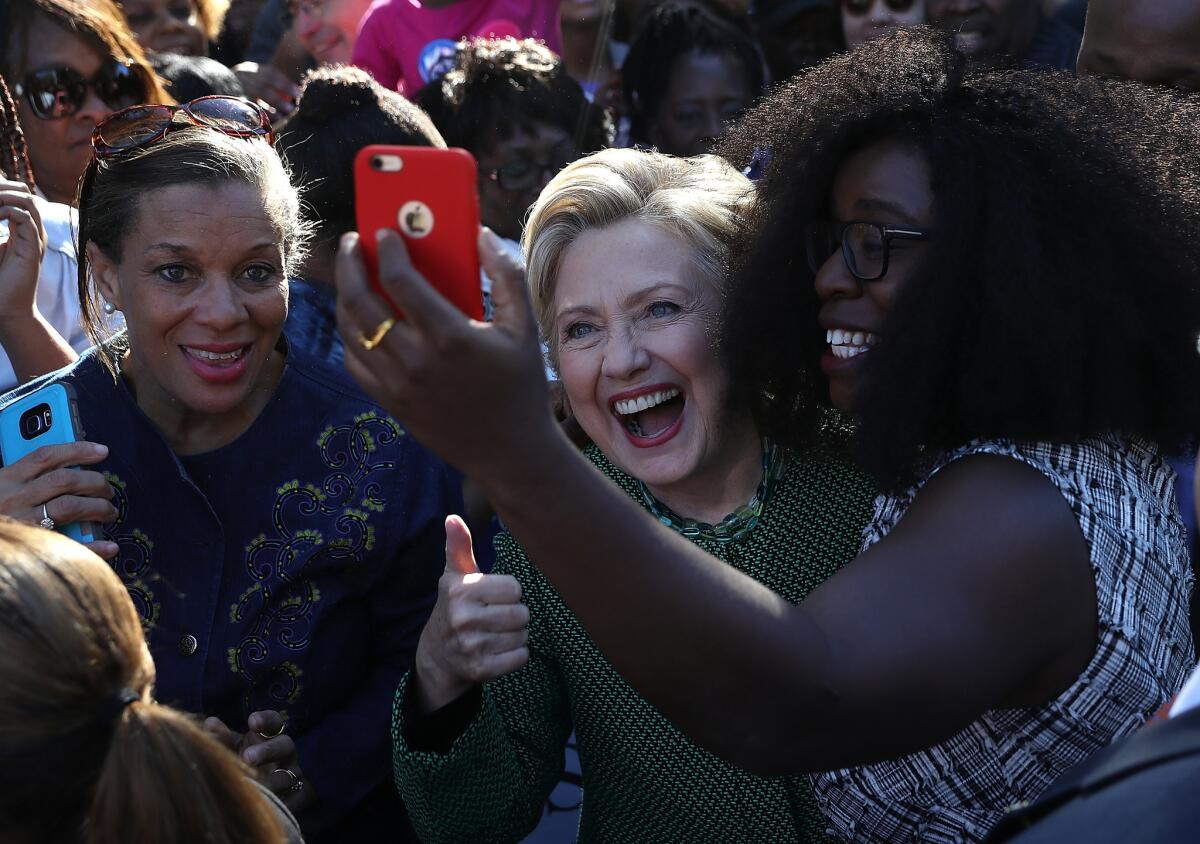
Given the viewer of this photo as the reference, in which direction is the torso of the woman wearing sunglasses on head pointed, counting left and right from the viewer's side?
facing the viewer

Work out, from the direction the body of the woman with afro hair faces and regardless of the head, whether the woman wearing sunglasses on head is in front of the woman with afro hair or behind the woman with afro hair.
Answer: in front

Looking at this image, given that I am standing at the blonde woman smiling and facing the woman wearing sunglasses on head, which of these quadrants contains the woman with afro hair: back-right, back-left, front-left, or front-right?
back-left

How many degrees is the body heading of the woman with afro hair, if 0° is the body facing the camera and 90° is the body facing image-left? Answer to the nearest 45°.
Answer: approximately 90°

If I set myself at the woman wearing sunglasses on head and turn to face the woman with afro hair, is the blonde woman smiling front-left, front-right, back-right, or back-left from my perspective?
front-left

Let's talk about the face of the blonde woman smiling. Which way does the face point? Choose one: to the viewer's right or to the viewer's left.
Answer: to the viewer's left

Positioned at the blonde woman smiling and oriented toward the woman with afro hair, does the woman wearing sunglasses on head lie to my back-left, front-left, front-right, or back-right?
back-right

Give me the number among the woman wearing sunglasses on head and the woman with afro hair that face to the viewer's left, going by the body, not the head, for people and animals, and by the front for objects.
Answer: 1

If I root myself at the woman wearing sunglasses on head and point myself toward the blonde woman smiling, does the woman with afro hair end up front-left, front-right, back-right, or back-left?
front-right

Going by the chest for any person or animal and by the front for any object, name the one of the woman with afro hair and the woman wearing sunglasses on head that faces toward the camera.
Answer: the woman wearing sunglasses on head
